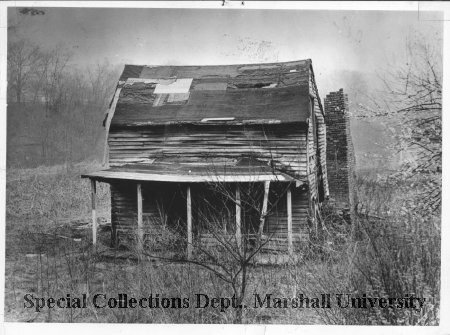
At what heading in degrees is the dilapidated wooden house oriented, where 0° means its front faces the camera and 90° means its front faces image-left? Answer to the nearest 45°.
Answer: approximately 0°

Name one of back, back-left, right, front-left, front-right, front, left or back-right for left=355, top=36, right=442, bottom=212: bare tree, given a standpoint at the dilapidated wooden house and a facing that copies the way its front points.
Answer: front-left
